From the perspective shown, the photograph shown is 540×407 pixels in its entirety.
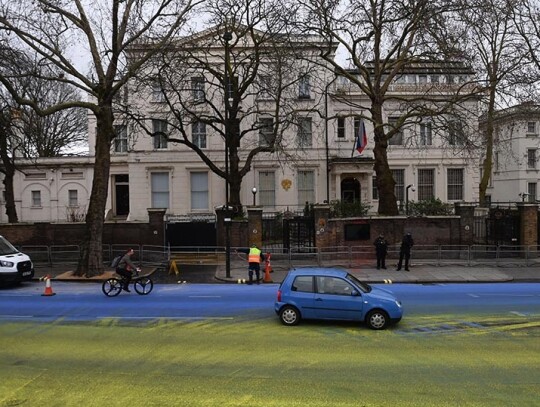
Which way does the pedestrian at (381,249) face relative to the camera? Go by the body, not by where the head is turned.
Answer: toward the camera

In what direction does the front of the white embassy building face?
toward the camera

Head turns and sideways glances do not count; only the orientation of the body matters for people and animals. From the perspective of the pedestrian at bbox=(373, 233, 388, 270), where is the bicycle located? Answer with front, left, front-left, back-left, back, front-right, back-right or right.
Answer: front-right

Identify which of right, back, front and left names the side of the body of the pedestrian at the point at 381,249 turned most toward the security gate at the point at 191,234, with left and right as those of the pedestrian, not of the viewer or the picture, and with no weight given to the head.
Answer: right

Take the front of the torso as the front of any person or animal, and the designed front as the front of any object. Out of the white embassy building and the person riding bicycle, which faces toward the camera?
the white embassy building

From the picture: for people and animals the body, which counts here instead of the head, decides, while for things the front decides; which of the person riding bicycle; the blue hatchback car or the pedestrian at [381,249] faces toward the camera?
the pedestrian

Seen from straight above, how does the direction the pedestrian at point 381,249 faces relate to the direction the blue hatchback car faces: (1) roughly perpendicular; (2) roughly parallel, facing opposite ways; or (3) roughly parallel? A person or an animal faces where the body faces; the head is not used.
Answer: roughly perpendicular

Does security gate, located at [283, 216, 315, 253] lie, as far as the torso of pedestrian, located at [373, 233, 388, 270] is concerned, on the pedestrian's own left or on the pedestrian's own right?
on the pedestrian's own right

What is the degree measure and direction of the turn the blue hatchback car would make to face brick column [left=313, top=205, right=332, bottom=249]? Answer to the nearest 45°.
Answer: approximately 90° to its left

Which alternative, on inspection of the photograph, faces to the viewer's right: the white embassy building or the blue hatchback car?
the blue hatchback car

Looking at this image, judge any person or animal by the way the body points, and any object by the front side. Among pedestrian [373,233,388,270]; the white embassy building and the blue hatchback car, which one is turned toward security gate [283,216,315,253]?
the white embassy building

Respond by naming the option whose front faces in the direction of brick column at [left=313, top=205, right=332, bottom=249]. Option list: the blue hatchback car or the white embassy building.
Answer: the white embassy building

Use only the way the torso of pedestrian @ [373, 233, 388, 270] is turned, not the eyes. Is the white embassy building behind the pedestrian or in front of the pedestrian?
behind

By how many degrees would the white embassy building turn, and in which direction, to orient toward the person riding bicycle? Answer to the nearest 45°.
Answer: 0° — it already faces them

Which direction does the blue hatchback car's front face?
to the viewer's right

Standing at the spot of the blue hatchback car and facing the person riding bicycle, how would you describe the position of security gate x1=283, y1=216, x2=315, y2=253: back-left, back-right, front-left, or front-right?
front-right

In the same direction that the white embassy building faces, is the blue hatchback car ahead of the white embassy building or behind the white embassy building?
ahead
